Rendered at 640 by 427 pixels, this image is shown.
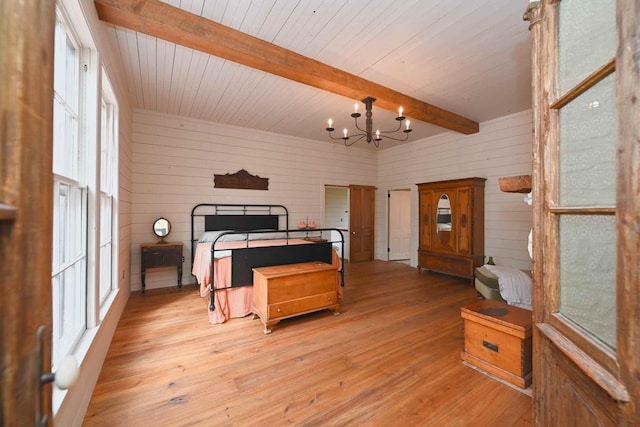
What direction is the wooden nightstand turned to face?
toward the camera

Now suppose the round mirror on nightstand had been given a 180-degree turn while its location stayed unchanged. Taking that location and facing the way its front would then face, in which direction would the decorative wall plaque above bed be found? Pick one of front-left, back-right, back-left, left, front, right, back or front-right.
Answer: right

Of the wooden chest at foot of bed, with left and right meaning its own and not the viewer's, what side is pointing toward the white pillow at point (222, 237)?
back

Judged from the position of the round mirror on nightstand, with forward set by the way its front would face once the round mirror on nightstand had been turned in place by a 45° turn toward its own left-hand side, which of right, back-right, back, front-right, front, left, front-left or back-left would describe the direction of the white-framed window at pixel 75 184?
front-right

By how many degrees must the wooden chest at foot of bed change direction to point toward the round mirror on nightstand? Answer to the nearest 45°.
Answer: approximately 180°

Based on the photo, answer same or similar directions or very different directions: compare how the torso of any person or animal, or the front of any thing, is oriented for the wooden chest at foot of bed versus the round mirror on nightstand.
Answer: same or similar directions

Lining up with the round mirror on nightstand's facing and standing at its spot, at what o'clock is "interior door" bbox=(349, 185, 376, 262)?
The interior door is roughly at 9 o'clock from the round mirror on nightstand.

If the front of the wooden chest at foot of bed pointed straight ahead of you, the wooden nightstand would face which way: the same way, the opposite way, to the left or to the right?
the same way

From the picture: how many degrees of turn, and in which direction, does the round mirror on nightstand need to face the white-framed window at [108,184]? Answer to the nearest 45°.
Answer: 0° — it already faces it

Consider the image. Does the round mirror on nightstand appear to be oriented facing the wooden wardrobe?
no

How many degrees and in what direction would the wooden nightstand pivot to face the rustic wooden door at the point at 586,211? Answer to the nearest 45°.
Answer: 0° — it already faces it

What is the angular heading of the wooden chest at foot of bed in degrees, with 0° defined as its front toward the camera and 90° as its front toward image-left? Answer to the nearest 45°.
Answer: approximately 315°

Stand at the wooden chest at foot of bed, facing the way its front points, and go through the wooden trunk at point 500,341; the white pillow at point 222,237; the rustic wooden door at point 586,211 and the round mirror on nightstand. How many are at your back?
2

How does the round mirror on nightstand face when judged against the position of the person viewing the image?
facing the viewer
